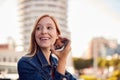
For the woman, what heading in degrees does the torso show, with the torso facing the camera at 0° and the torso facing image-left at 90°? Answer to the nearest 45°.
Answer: approximately 315°

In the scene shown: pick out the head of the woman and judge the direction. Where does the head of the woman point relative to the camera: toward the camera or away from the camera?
toward the camera
